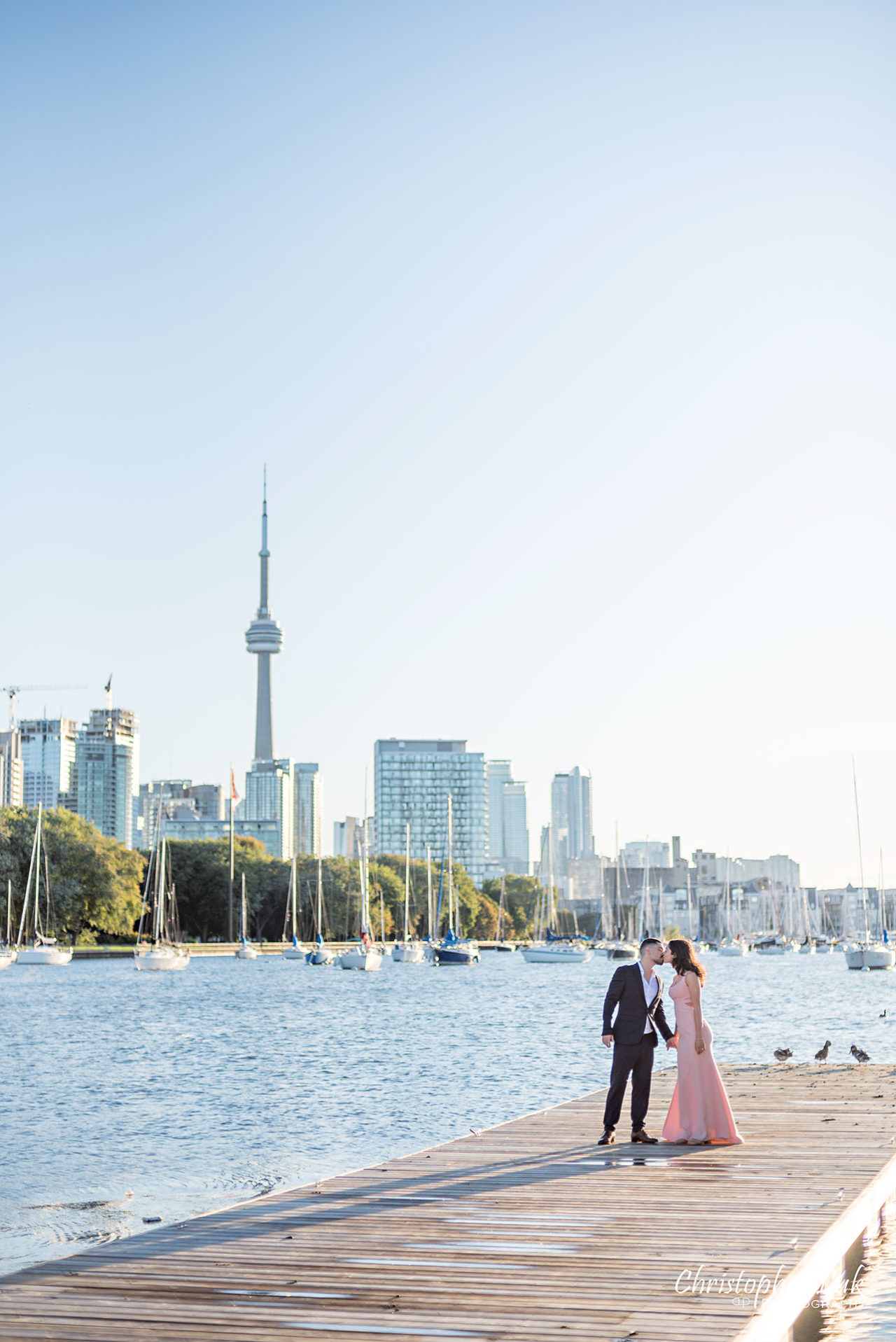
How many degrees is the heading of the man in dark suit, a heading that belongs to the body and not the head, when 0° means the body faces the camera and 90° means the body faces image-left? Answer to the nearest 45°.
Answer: approximately 315°

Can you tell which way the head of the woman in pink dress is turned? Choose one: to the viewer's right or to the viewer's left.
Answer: to the viewer's left

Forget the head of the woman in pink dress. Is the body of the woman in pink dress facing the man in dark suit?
yes

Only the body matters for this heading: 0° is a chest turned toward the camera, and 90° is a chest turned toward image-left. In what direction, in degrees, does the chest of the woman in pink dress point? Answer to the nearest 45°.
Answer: approximately 90°

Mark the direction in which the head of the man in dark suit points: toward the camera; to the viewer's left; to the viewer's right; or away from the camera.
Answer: to the viewer's right

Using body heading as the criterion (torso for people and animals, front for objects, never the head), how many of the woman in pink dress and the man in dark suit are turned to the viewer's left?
1

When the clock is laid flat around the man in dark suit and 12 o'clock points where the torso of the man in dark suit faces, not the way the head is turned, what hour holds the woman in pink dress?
The woman in pink dress is roughly at 11 o'clock from the man in dark suit.
